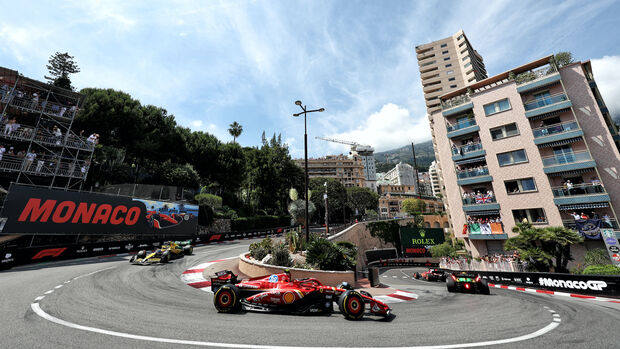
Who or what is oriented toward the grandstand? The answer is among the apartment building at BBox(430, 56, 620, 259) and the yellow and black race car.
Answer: the apartment building

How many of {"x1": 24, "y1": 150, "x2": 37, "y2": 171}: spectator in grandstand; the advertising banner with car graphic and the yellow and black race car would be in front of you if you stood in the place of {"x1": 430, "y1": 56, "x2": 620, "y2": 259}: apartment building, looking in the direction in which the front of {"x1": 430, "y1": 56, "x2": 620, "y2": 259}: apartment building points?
3

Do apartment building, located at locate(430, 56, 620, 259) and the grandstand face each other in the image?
yes

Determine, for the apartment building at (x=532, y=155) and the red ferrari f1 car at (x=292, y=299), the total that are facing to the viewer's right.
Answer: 1

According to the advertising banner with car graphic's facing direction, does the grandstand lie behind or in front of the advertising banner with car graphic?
behind

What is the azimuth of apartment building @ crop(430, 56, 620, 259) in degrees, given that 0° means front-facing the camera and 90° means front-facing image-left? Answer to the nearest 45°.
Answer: approximately 45°

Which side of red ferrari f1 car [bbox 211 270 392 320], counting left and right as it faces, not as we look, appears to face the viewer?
right

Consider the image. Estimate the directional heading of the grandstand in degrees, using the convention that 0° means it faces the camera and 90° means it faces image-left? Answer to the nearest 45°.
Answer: approximately 315°

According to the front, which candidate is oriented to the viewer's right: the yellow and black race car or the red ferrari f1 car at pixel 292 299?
the red ferrari f1 car

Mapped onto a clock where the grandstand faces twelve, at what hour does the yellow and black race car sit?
The yellow and black race car is roughly at 1 o'clock from the grandstand.

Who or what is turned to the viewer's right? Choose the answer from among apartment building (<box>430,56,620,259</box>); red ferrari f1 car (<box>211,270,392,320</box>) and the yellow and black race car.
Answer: the red ferrari f1 car
